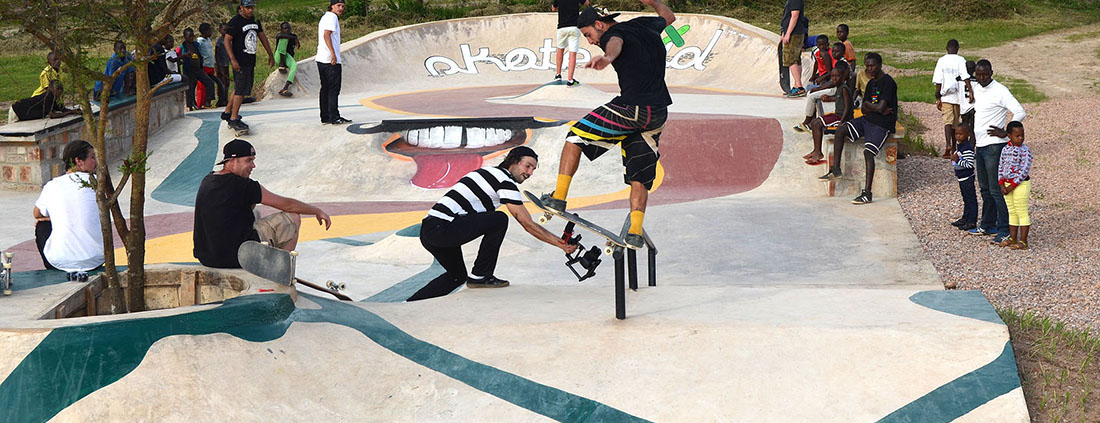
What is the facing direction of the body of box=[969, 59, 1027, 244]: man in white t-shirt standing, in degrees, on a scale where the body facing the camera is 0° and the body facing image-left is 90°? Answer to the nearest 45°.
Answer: approximately 45°

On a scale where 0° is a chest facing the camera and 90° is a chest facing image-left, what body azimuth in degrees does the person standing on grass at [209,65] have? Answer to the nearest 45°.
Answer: approximately 315°

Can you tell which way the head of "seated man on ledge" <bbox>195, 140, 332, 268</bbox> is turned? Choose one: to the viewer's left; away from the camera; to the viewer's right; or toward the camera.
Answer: to the viewer's right

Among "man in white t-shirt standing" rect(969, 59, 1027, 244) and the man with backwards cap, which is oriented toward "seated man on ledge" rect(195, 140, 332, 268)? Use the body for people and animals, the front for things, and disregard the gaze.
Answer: the man in white t-shirt standing

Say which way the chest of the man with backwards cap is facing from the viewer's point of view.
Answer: to the viewer's right

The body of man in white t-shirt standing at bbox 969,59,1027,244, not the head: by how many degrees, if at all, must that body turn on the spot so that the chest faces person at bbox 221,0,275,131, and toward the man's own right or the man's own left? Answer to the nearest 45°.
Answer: approximately 45° to the man's own right

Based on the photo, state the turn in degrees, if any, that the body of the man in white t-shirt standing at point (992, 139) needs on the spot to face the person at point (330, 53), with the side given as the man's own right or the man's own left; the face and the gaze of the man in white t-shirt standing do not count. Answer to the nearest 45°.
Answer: approximately 45° to the man's own right

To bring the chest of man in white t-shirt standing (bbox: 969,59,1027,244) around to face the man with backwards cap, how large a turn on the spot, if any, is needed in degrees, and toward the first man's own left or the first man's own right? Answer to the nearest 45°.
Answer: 0° — they already face them

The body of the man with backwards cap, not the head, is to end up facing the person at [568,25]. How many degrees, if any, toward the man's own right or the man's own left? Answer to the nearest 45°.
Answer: approximately 90° to the man's own left

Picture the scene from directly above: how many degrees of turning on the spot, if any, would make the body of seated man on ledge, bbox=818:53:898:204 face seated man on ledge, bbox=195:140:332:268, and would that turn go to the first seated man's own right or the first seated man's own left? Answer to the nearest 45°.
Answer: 0° — they already face them
